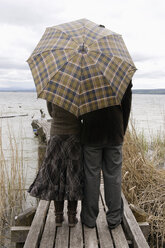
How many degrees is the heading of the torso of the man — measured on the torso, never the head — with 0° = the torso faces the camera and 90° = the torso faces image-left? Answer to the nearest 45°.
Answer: approximately 180°
